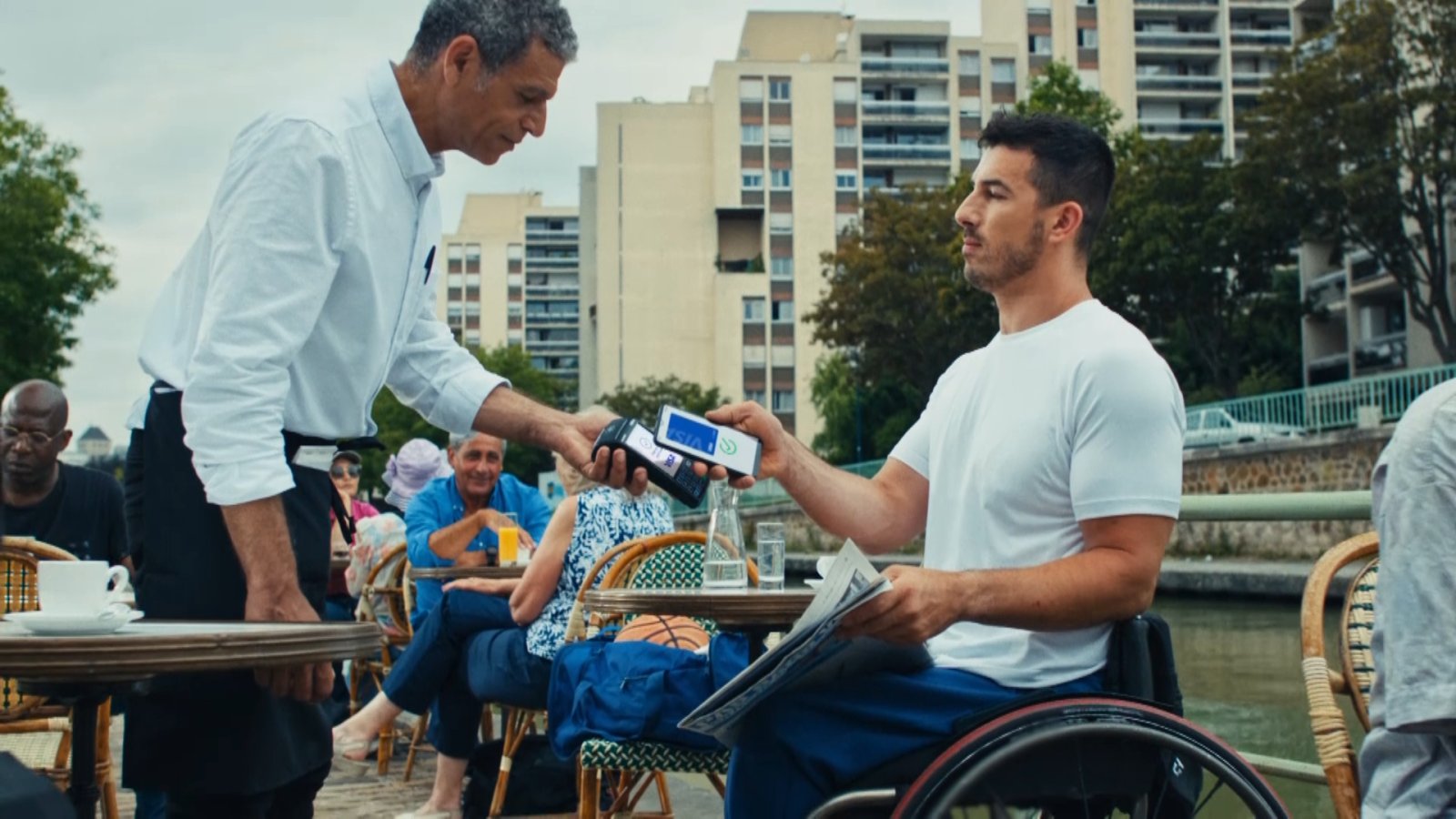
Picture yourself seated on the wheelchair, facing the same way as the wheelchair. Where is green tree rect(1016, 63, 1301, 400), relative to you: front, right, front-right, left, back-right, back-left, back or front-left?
right

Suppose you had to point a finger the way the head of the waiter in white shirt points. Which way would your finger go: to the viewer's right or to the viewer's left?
to the viewer's right

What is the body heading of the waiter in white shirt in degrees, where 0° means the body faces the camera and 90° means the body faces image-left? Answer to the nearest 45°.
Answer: approximately 270°

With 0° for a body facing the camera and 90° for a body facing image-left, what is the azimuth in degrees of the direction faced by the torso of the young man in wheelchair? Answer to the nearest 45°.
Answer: approximately 90°

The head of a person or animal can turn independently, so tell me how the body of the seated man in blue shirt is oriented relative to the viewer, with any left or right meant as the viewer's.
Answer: facing the viewer

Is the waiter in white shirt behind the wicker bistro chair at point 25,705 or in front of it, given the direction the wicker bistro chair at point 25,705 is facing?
in front

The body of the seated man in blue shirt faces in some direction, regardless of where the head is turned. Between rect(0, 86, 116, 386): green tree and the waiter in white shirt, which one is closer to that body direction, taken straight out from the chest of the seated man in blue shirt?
the waiter in white shirt

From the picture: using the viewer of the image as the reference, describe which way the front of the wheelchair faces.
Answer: facing to the left of the viewer

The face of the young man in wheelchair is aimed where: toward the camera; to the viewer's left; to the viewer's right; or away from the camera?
to the viewer's left

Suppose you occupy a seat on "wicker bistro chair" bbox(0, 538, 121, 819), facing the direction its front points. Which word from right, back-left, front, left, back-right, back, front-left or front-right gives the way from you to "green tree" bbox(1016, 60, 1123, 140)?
left

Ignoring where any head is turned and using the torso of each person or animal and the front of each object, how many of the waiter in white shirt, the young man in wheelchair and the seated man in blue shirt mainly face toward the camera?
1
